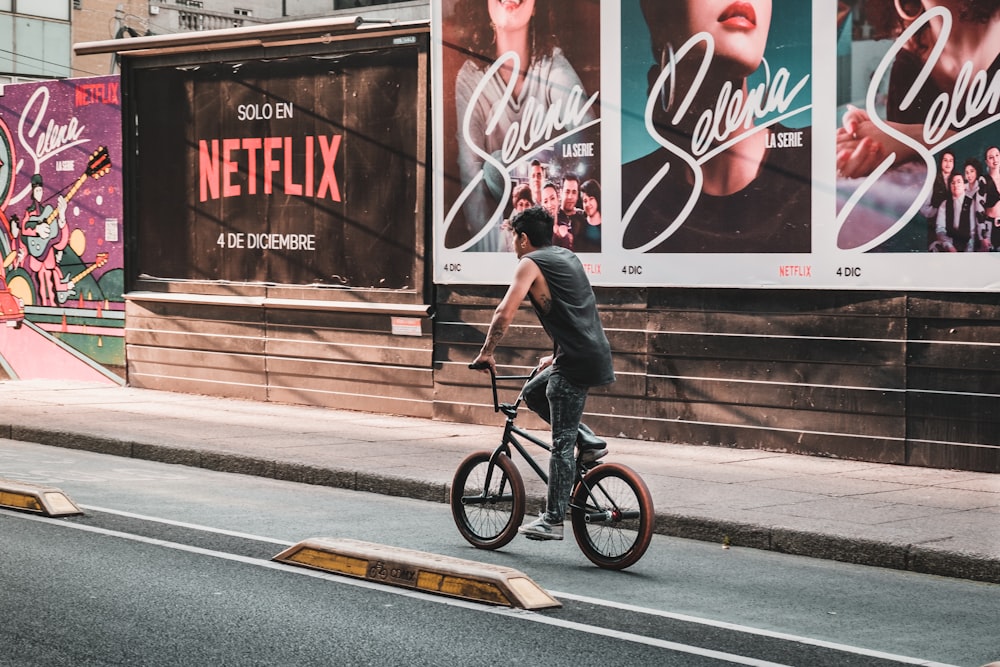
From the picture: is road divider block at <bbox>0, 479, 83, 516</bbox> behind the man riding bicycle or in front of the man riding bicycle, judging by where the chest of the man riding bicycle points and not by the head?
in front

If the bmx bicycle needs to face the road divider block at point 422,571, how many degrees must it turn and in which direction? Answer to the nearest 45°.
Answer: approximately 90° to its left

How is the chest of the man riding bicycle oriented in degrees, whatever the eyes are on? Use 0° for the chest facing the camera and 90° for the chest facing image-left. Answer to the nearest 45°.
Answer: approximately 135°

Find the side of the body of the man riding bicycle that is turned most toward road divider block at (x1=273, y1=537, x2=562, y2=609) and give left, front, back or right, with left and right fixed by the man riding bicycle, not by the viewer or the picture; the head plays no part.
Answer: left

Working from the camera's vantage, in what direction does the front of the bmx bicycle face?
facing away from the viewer and to the left of the viewer

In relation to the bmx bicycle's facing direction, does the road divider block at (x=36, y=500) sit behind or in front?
in front

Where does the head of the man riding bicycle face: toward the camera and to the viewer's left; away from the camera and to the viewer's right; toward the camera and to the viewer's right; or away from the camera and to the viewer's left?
away from the camera and to the viewer's left
